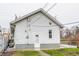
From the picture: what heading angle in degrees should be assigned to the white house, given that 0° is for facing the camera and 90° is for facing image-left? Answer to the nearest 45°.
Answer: approximately 0°
